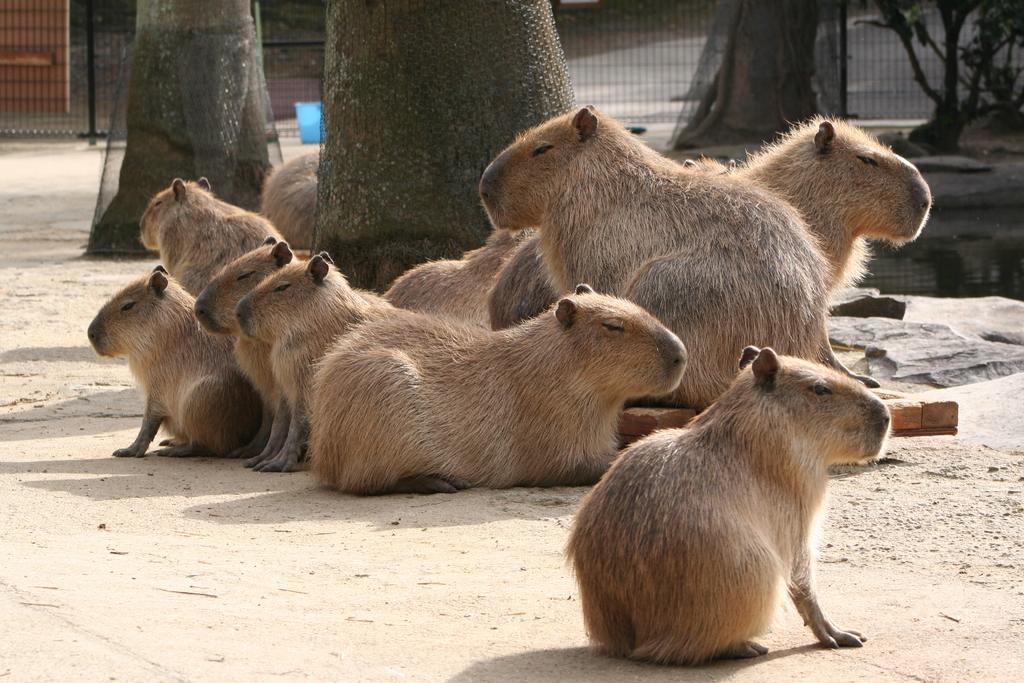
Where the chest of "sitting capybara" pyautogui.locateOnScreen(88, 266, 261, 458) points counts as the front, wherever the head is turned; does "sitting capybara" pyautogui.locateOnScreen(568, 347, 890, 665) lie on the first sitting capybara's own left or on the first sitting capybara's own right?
on the first sitting capybara's own left

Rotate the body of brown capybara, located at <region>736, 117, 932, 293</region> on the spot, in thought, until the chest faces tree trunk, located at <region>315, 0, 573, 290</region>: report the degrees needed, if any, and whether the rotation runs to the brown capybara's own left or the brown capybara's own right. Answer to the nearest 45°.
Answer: approximately 135° to the brown capybara's own left

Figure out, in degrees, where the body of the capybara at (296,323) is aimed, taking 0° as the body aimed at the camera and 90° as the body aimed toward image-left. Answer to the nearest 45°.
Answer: approximately 90°

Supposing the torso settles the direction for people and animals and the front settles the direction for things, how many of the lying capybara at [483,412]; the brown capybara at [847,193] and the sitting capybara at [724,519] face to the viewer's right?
3

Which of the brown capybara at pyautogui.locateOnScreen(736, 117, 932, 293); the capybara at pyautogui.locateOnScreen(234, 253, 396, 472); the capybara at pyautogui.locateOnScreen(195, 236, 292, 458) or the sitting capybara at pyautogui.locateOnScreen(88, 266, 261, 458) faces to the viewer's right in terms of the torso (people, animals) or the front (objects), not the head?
the brown capybara

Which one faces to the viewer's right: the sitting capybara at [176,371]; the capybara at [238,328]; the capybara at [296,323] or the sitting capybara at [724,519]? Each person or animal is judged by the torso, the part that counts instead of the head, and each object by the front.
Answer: the sitting capybara at [724,519]

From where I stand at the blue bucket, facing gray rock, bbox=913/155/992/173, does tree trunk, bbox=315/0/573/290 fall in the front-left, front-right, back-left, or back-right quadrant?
front-right

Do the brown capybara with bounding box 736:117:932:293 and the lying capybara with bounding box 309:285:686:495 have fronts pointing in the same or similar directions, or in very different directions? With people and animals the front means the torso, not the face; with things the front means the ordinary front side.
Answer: same or similar directions

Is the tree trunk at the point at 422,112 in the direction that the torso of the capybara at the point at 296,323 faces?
no

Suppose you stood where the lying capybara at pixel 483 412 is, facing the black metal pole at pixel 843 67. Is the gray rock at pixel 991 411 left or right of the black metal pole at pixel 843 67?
right

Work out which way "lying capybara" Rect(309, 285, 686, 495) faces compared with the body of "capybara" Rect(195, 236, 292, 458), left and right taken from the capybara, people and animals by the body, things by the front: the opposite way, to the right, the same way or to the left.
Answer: the opposite way

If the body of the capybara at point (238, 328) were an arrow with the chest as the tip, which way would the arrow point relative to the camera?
to the viewer's left

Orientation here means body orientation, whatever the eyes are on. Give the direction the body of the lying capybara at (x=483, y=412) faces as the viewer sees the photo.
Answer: to the viewer's right

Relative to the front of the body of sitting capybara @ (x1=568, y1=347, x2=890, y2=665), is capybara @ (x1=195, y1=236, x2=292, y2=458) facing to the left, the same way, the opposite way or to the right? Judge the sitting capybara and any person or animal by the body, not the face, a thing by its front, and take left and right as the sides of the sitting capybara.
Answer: the opposite way

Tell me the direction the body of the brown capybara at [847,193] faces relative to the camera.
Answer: to the viewer's right

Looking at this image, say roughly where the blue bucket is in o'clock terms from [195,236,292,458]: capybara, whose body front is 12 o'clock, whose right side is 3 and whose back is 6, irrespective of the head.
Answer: The blue bucket is roughly at 3 o'clock from the capybara.

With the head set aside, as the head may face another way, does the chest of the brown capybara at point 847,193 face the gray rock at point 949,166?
no

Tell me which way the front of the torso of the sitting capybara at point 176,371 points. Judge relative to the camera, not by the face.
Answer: to the viewer's left

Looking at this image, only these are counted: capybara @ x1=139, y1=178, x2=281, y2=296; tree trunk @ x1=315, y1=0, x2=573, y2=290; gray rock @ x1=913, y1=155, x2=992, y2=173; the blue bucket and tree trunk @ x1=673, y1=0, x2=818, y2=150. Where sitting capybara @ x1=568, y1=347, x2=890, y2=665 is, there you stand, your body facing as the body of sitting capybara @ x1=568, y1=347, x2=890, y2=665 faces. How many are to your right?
0

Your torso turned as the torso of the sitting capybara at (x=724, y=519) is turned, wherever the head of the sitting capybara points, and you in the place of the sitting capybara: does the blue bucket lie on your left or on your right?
on your left
